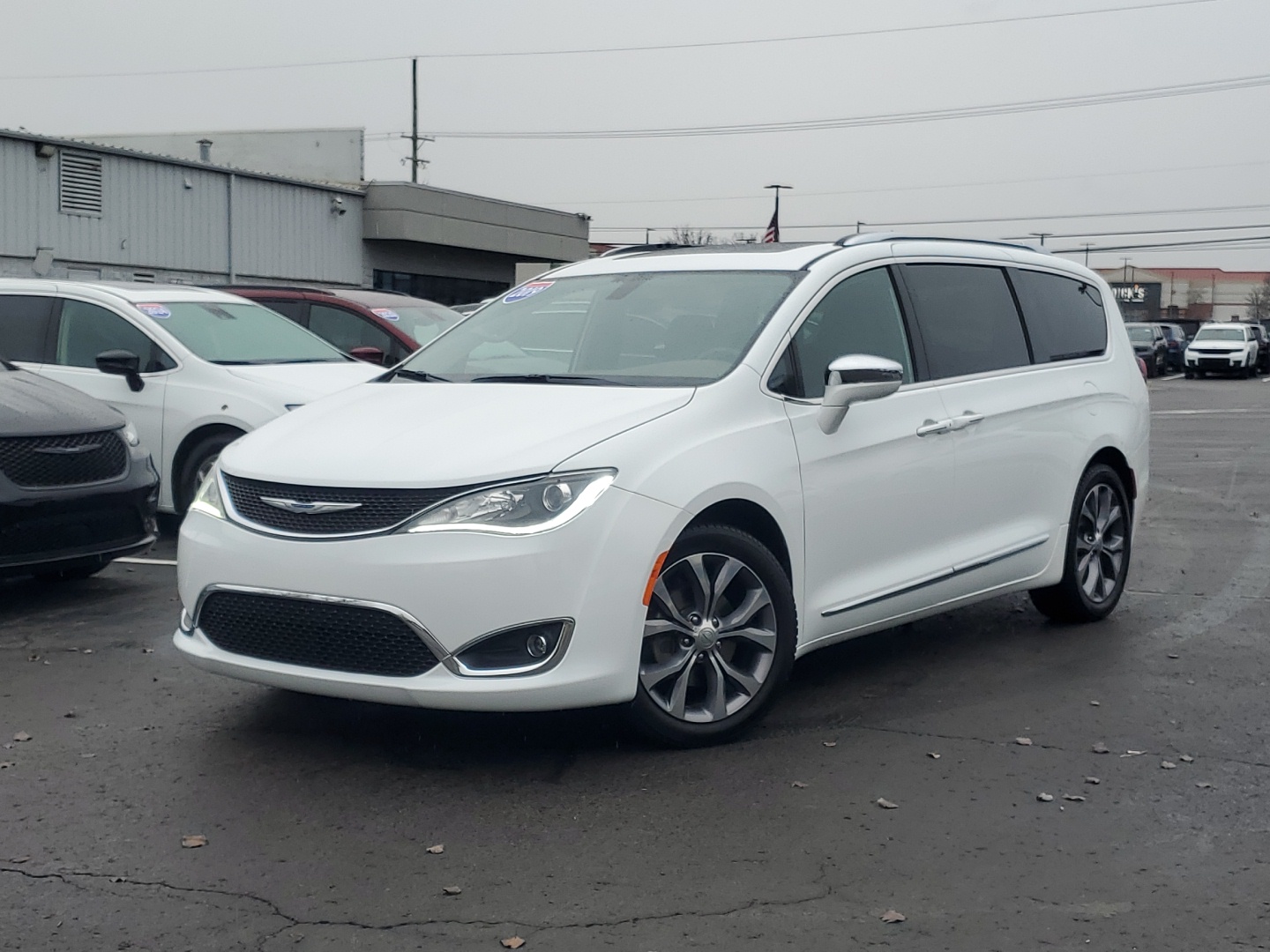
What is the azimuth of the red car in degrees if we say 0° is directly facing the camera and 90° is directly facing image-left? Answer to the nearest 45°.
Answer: approximately 315°

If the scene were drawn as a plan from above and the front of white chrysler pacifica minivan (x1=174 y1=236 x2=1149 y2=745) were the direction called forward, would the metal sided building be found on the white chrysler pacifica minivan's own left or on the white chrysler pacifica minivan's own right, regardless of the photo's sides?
on the white chrysler pacifica minivan's own right

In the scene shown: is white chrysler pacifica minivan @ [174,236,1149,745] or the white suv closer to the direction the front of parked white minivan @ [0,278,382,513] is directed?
the white chrysler pacifica minivan

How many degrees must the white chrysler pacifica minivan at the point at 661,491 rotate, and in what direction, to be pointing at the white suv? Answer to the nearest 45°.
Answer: approximately 135° to its right

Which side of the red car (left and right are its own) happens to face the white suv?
left

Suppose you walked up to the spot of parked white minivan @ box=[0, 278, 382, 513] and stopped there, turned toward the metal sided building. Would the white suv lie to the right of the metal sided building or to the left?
right

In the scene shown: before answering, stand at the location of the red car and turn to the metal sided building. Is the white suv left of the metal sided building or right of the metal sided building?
right

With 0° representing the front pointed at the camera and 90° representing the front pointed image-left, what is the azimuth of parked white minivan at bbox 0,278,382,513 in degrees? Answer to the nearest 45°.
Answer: approximately 315°

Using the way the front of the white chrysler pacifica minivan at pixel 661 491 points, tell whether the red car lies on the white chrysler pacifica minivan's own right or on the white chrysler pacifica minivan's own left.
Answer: on the white chrysler pacifica minivan's own right

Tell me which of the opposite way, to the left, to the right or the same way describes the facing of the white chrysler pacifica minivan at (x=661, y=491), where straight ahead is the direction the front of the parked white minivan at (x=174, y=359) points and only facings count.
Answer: to the right

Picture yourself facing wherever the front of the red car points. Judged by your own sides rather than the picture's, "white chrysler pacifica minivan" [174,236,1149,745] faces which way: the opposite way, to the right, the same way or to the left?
to the right

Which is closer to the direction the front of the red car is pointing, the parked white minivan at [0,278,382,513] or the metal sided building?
the parked white minivan
